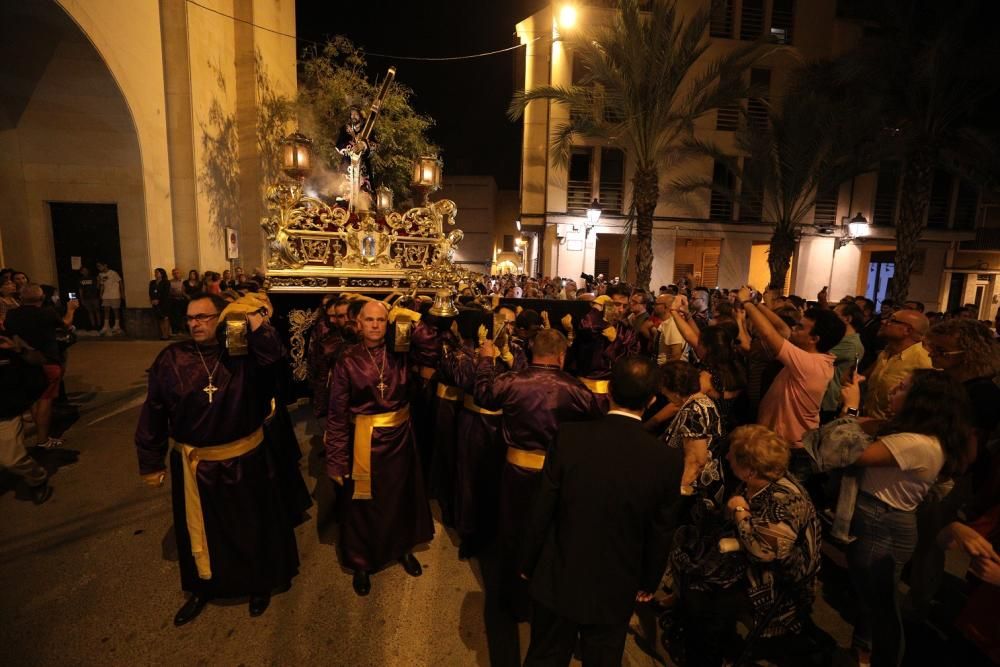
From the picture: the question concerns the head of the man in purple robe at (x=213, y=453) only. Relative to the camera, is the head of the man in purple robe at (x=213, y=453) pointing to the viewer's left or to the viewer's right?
to the viewer's left

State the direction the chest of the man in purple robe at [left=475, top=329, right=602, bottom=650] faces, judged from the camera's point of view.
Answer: away from the camera

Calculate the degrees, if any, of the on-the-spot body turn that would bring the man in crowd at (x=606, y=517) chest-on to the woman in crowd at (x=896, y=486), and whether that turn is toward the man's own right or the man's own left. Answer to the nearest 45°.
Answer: approximately 45° to the man's own right

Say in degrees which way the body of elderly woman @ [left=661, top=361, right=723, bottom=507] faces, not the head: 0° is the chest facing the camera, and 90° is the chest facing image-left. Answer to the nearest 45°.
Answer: approximately 90°

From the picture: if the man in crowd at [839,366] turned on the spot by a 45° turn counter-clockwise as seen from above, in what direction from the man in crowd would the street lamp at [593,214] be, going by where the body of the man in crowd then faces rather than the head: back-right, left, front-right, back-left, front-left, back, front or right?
right

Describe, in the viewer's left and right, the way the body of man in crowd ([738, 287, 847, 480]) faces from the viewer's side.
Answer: facing to the left of the viewer

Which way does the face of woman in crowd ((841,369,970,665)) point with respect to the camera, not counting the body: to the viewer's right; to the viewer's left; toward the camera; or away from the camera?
to the viewer's left

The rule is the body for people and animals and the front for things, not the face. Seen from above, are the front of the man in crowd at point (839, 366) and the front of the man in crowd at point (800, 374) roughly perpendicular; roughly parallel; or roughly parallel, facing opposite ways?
roughly parallel

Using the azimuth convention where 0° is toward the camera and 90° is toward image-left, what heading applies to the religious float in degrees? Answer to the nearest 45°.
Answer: approximately 0°

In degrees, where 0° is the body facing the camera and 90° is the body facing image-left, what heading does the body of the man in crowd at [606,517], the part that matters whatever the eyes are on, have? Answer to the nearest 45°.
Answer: approximately 180°

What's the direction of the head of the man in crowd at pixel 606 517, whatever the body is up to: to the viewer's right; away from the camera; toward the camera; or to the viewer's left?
away from the camera

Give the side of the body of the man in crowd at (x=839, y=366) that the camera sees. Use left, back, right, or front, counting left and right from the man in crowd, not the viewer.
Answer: left

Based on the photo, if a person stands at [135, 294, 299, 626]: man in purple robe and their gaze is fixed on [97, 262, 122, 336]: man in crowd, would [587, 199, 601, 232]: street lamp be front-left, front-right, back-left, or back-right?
front-right

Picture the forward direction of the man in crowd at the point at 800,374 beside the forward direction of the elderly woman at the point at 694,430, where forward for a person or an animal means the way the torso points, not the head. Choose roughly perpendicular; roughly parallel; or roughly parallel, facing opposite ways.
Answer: roughly parallel

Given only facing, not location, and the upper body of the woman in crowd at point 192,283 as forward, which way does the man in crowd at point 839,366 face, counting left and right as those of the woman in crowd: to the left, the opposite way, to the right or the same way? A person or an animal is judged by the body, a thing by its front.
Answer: the opposite way

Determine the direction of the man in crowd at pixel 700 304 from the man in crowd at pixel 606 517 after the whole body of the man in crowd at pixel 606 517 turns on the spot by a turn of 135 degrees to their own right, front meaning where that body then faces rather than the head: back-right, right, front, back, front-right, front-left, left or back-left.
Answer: back-left

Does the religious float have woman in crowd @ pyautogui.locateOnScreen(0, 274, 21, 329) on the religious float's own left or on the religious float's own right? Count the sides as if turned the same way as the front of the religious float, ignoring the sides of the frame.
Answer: on the religious float's own right

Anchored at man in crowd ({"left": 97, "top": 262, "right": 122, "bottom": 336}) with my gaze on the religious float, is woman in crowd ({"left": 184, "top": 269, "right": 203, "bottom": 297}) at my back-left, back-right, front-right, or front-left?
front-left

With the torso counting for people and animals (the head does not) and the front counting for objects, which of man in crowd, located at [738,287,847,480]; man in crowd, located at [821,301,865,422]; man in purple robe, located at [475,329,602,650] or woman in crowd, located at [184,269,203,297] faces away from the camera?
the man in purple robe

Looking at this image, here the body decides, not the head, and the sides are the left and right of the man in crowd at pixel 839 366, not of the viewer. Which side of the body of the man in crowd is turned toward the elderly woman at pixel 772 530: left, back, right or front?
left
